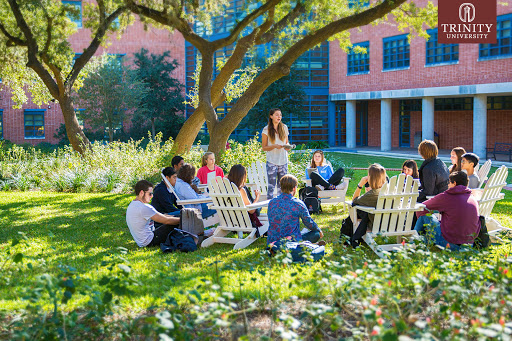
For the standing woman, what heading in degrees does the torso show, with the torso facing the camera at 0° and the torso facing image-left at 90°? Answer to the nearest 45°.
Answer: approximately 315°

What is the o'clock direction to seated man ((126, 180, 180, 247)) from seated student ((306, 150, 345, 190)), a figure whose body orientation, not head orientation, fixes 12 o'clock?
The seated man is roughly at 1 o'clock from the seated student.

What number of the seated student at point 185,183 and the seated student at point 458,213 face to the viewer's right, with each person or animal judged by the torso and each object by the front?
1

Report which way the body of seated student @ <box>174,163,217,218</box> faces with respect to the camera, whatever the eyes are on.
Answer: to the viewer's right

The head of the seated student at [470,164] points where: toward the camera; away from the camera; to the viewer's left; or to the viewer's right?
to the viewer's left

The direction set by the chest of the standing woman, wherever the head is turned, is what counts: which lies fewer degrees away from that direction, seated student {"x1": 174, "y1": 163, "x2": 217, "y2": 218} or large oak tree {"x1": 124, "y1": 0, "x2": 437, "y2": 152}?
the seated student

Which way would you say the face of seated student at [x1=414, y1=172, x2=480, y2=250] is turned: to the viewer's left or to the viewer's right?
to the viewer's left

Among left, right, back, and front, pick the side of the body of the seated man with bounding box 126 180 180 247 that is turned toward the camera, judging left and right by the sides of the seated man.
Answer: right

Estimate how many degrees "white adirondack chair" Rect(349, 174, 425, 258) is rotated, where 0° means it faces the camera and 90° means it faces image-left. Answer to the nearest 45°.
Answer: approximately 135°

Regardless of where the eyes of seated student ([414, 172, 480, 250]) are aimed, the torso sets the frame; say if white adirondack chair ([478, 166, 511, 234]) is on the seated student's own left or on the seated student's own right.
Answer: on the seated student's own right
